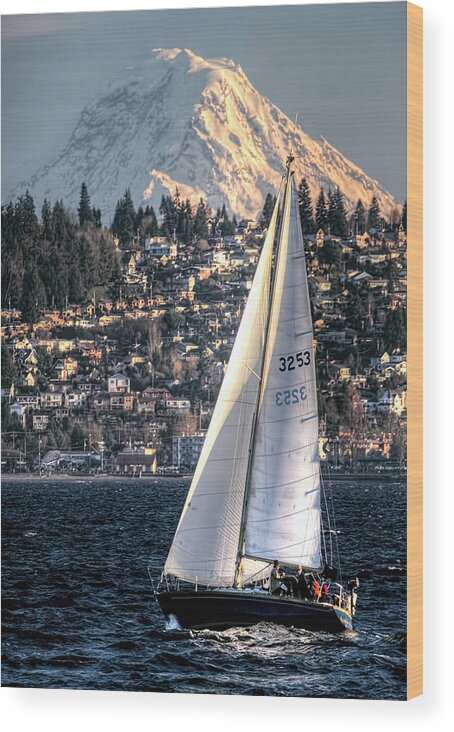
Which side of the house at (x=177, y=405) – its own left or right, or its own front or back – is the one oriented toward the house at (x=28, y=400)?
right

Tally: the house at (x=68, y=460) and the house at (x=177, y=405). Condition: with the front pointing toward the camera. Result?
2

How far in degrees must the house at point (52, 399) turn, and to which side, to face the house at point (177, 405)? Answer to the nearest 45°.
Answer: approximately 90° to its left

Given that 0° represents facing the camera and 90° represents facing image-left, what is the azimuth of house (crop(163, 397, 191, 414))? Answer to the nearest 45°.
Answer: approximately 0°

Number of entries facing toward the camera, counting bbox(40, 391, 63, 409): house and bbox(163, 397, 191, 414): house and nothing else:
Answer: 2
